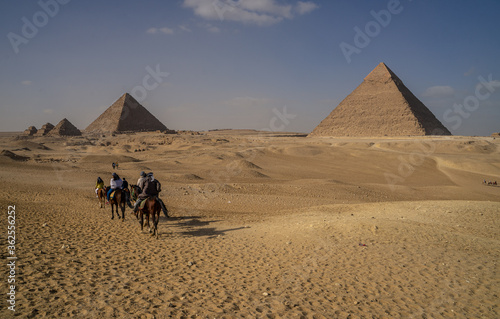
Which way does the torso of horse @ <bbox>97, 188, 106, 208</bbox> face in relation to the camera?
away from the camera
